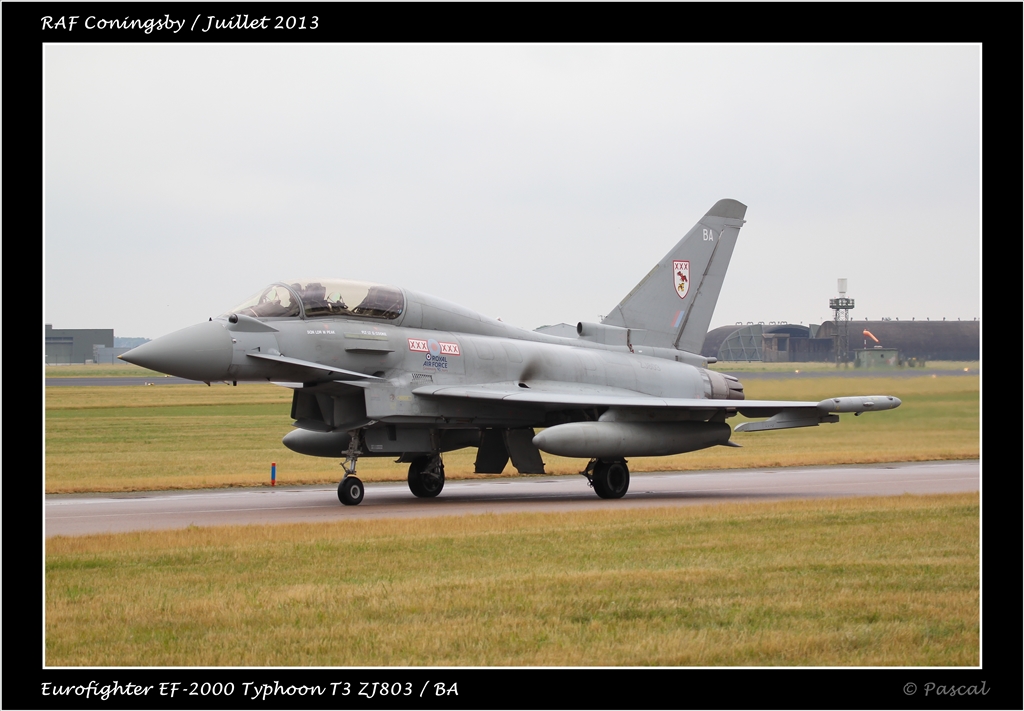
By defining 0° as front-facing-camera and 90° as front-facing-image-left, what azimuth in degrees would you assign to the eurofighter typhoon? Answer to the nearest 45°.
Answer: approximately 45°
